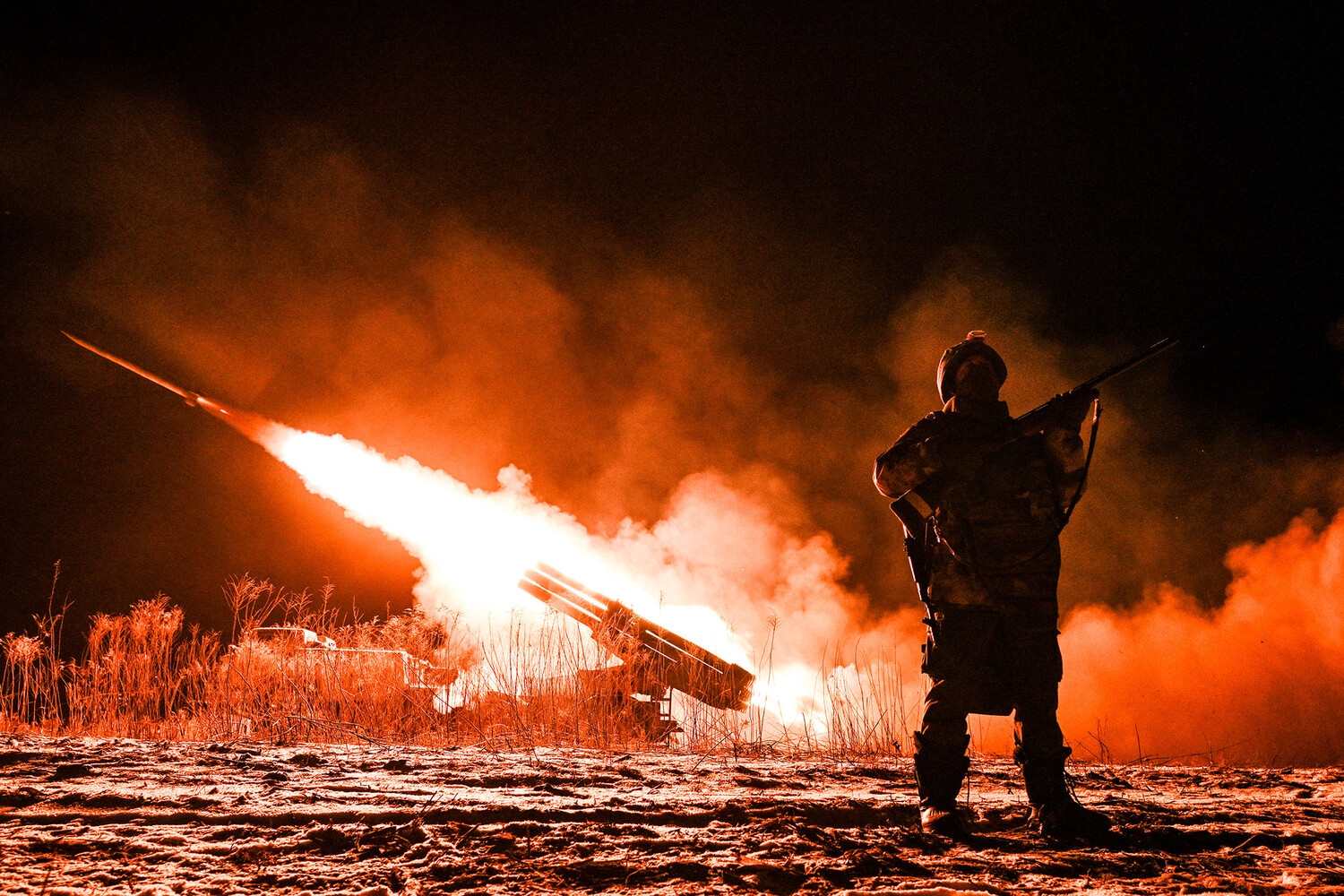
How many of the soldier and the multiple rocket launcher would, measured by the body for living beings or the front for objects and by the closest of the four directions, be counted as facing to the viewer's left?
1

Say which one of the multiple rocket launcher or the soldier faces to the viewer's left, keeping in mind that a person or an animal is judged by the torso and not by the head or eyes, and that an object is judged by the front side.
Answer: the multiple rocket launcher

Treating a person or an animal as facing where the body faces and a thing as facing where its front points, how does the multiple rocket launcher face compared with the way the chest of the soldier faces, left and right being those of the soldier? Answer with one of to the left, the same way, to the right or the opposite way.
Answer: to the right

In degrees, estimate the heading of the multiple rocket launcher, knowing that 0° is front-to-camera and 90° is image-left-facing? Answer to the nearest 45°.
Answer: approximately 90°

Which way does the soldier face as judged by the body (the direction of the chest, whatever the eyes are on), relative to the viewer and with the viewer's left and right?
facing the viewer and to the right of the viewer

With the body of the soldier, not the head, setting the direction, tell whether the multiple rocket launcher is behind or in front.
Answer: behind

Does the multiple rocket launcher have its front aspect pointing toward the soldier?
no
